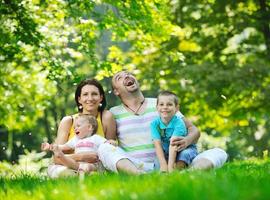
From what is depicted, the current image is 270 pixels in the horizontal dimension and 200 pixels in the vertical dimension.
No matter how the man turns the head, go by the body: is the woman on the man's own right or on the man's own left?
on the man's own right

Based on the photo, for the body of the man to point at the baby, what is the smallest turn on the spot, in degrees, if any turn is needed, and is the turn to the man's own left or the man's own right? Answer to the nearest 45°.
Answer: approximately 45° to the man's own right

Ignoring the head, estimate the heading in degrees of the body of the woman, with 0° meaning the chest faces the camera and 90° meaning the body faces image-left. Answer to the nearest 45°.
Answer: approximately 0°

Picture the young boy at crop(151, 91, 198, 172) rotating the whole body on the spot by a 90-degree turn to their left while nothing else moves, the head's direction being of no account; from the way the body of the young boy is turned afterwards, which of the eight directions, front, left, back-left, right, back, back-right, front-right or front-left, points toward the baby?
back

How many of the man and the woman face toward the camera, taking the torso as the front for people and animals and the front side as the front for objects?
2

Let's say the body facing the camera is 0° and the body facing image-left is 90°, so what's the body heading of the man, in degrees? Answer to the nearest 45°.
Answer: approximately 0°
